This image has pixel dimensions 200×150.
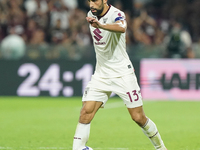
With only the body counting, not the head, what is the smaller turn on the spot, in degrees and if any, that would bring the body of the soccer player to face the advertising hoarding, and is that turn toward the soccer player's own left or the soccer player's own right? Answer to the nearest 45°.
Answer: approximately 135° to the soccer player's own right

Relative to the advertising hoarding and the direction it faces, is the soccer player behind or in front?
in front

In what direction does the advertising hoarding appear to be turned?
toward the camera

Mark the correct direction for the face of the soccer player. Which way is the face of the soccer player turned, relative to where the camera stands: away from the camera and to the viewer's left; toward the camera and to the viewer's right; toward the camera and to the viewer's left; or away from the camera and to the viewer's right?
toward the camera and to the viewer's left

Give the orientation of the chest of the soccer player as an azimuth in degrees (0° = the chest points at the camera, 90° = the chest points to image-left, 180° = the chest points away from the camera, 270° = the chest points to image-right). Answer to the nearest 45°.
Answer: approximately 45°

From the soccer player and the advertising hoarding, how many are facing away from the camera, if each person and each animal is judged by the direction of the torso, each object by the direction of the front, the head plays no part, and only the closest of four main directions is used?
0
